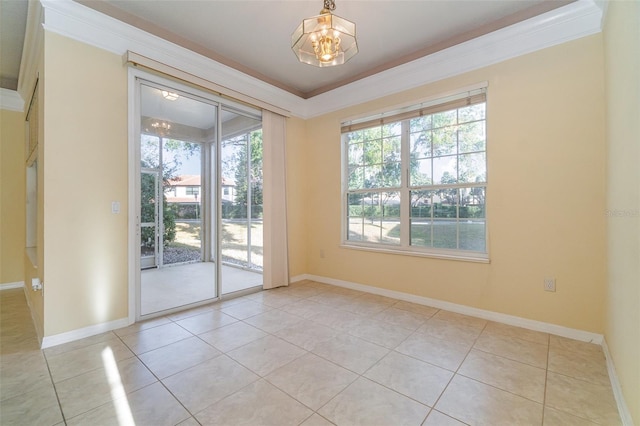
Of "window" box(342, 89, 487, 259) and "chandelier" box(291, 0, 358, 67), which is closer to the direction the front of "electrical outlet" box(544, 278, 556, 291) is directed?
the chandelier

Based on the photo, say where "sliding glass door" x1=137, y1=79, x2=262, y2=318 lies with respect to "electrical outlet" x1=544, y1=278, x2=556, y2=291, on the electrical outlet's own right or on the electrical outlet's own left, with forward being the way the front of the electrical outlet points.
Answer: on the electrical outlet's own right

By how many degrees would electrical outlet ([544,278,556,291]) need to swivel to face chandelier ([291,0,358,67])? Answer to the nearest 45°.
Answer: approximately 45° to its right

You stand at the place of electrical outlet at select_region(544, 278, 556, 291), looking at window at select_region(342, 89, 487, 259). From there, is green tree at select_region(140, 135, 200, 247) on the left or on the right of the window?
left

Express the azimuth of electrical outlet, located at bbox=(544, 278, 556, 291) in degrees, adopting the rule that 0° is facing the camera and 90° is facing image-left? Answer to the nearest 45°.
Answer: approximately 0°

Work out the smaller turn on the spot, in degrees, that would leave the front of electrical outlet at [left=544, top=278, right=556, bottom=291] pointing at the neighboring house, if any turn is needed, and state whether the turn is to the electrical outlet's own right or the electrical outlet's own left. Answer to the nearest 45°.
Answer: approximately 45° to the electrical outlet's own right

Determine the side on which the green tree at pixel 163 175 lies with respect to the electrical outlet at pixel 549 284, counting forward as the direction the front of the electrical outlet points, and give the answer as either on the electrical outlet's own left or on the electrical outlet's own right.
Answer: on the electrical outlet's own right

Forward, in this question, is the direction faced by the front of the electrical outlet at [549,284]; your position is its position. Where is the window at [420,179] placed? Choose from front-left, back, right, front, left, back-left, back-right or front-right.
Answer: right

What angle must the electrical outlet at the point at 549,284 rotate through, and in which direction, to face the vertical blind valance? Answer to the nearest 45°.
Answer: approximately 45° to its right
